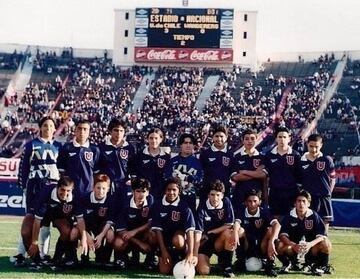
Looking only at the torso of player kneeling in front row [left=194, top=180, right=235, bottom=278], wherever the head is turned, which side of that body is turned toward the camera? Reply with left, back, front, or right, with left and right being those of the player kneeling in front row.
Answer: front

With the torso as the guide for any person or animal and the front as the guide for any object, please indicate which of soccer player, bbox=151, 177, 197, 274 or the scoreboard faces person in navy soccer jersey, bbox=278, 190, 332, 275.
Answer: the scoreboard

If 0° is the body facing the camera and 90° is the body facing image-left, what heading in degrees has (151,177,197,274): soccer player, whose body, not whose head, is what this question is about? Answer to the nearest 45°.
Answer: approximately 0°

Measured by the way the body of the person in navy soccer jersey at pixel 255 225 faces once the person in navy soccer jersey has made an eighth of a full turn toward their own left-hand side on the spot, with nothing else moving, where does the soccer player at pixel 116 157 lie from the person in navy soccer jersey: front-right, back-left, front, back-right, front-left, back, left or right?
back-right

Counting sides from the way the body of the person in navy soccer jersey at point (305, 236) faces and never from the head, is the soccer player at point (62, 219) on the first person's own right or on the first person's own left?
on the first person's own right

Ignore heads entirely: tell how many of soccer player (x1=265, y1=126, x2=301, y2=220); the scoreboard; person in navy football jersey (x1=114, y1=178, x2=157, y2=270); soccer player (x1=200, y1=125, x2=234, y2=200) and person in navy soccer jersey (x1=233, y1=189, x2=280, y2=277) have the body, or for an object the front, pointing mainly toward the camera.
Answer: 5

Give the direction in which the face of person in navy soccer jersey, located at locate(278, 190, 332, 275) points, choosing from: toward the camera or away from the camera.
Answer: toward the camera

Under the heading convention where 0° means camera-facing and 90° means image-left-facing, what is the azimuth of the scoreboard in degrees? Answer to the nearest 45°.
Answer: approximately 0°

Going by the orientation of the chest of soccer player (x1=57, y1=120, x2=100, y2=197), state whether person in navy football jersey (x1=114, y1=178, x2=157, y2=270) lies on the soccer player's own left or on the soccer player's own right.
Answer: on the soccer player's own left

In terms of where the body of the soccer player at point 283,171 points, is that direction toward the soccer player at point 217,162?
no

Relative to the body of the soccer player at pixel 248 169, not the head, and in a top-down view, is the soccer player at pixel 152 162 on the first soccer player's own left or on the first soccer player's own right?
on the first soccer player's own right

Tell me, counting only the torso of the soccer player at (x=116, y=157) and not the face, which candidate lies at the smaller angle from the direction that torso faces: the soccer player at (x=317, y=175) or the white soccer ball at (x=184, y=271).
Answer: the white soccer ball

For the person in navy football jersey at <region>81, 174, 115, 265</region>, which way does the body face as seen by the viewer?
toward the camera

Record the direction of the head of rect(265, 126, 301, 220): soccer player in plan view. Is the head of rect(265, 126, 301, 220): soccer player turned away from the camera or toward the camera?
toward the camera

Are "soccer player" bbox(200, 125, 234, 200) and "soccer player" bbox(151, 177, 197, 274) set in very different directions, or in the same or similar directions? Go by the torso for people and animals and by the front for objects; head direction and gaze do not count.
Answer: same or similar directions

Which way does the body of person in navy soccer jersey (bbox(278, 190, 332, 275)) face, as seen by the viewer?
toward the camera

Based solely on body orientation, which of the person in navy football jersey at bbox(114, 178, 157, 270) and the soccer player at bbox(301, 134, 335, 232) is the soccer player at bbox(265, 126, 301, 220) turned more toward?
the person in navy football jersey

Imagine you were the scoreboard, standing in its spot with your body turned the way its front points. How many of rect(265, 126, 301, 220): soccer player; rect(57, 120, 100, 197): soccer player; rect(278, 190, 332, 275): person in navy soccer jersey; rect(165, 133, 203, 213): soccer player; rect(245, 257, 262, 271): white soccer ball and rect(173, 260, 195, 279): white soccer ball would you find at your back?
0

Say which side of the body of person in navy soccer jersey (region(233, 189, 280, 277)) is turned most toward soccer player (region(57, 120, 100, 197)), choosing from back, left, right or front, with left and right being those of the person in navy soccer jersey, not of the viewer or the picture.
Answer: right
